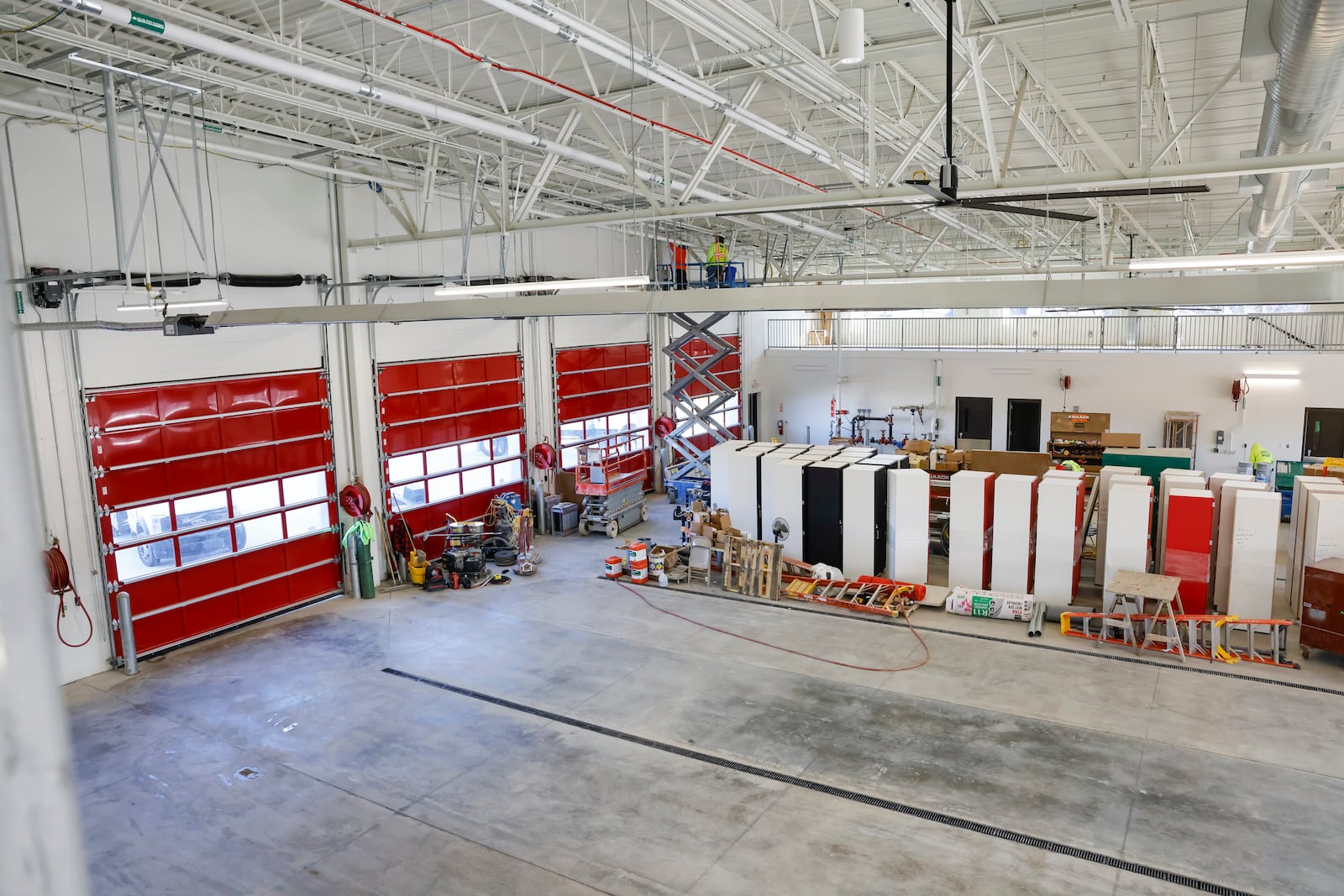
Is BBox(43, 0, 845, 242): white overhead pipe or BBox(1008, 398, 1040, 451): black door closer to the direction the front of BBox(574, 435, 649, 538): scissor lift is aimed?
the white overhead pipe

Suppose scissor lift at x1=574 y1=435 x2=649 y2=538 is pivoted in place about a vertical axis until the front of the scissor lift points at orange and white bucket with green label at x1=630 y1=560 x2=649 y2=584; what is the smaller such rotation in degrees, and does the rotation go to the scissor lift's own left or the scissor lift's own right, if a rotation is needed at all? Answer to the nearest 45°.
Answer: approximately 45° to the scissor lift's own left

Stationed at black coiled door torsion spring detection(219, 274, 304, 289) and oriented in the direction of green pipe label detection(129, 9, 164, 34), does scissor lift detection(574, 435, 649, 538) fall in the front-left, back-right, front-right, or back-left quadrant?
back-left

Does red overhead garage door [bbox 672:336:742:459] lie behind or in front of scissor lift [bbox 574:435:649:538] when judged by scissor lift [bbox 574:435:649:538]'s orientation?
behind

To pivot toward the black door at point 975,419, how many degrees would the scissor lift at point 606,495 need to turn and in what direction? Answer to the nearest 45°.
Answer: approximately 180°

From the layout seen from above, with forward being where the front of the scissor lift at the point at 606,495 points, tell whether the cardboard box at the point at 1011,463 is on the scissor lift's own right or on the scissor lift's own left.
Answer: on the scissor lift's own left

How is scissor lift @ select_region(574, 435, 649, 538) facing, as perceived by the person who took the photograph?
facing the viewer and to the left of the viewer

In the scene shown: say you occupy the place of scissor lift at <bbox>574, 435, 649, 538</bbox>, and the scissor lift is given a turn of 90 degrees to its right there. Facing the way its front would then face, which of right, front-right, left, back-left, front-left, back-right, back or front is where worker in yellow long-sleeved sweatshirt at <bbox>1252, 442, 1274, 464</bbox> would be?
back-right

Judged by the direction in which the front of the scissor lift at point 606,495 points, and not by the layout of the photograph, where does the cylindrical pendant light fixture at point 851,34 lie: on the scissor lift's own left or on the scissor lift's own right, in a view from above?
on the scissor lift's own left
